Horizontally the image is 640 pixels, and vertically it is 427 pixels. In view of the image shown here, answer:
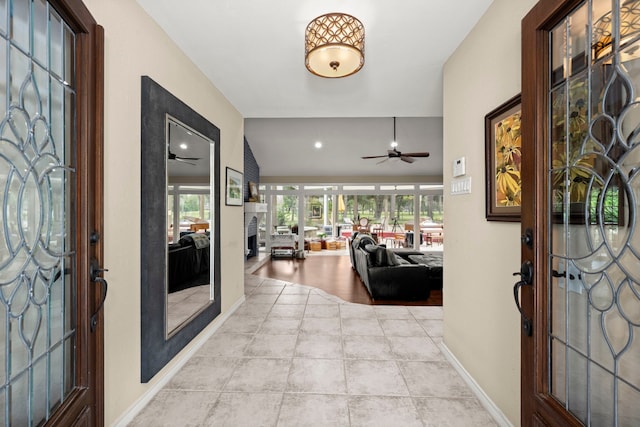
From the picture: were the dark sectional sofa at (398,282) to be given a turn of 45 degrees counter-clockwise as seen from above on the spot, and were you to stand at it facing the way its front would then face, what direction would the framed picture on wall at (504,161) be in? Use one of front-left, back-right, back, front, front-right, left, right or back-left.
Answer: back-right

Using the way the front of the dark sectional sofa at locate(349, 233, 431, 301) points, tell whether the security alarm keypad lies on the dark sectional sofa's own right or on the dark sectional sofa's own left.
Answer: on the dark sectional sofa's own right

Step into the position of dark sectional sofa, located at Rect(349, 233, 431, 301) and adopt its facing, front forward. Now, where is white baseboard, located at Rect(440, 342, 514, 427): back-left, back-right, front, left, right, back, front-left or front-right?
right
